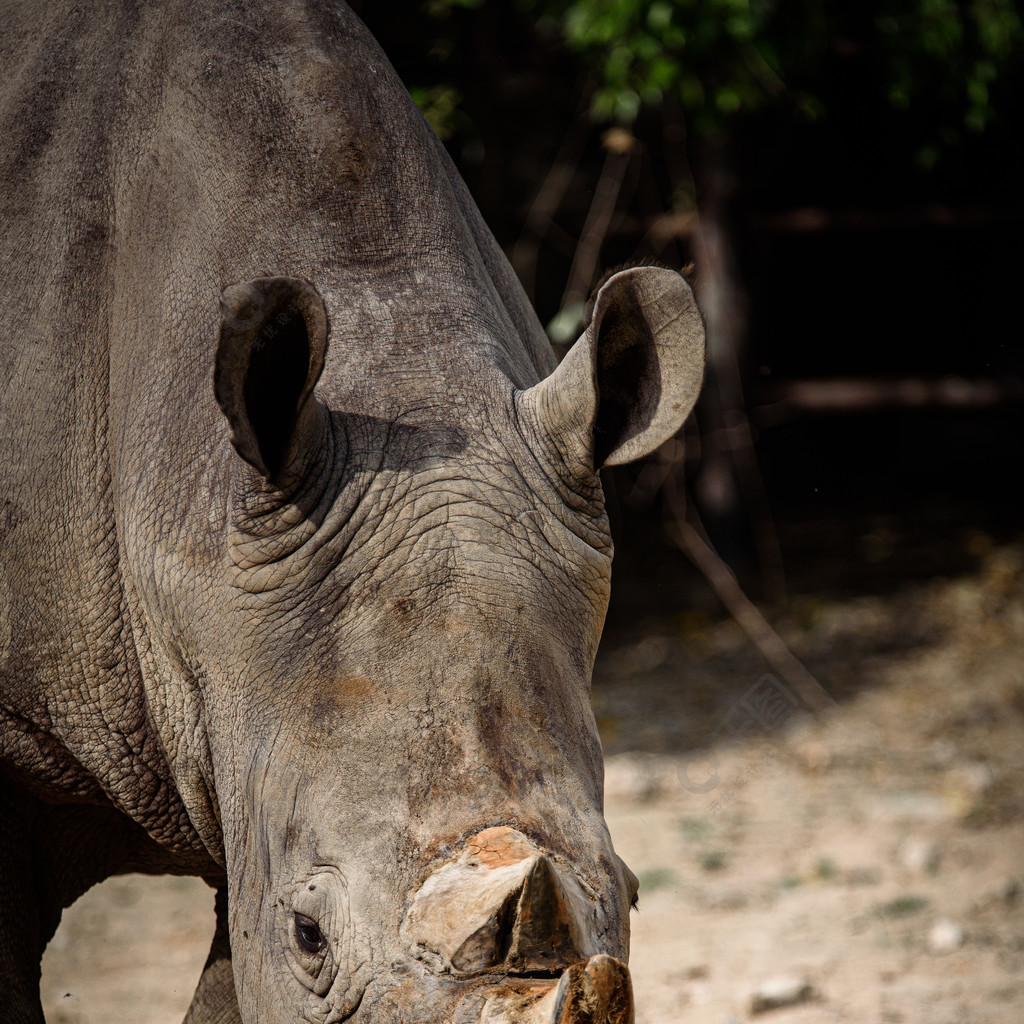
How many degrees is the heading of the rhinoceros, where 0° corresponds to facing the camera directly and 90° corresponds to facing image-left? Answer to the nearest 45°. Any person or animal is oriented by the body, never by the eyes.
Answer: approximately 315°
